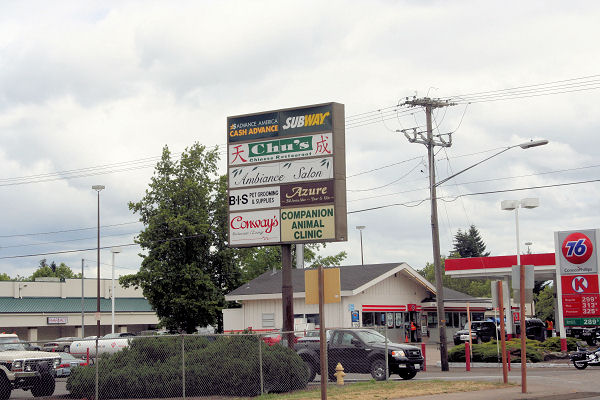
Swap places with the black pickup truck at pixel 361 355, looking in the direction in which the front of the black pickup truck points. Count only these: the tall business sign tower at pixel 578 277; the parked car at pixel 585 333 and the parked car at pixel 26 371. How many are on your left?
2

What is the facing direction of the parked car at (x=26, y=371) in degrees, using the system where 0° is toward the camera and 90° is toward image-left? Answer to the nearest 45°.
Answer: approximately 315°

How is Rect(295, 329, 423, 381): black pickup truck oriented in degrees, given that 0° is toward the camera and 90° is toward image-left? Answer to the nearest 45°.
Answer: approximately 315°

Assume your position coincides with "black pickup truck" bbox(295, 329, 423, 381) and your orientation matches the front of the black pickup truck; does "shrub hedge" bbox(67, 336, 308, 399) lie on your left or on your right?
on your right

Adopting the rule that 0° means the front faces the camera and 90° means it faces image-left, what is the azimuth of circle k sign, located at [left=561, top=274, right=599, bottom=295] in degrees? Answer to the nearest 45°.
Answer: approximately 0°

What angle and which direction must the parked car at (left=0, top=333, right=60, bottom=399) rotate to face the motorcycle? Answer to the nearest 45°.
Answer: approximately 45° to its left

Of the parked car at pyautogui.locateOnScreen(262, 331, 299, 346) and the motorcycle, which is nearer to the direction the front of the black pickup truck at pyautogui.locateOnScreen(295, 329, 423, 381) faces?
the motorcycle

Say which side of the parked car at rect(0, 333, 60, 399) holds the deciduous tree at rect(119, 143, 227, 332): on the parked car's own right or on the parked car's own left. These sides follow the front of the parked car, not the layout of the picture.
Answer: on the parked car's own left

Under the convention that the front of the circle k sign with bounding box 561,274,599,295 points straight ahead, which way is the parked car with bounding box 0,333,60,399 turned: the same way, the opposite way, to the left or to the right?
to the left
